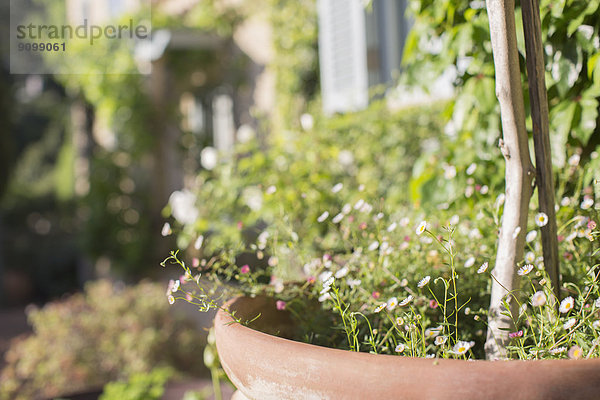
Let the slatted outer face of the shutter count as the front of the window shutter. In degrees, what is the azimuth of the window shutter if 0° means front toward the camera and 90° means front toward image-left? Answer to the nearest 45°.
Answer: approximately 0°

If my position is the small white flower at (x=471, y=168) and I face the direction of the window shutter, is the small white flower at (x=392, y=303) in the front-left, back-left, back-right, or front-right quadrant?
back-left

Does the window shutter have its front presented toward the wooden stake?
yes

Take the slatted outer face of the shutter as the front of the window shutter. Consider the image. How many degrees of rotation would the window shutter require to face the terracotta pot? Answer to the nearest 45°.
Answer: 0° — it already faces it
